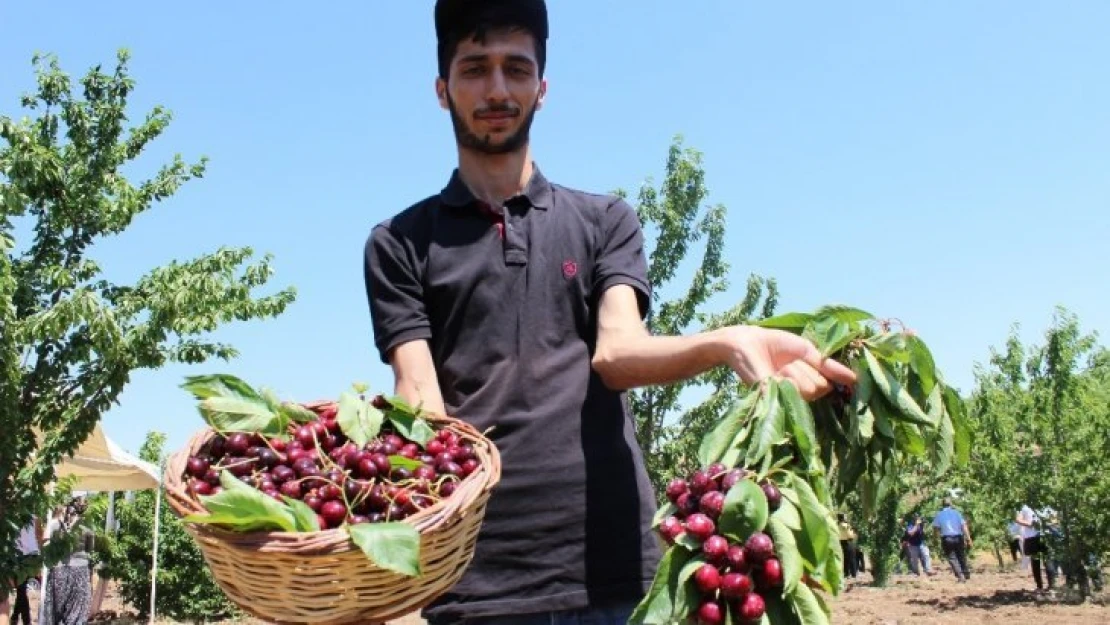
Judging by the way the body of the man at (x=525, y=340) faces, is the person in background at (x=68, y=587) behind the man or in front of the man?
behind

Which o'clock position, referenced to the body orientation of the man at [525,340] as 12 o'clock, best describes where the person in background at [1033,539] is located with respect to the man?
The person in background is roughly at 7 o'clock from the man.

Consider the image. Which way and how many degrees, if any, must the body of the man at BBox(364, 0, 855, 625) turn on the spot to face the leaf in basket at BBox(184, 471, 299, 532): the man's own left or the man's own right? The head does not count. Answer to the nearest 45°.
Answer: approximately 45° to the man's own right

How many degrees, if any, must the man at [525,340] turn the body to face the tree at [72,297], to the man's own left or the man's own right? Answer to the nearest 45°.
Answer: approximately 135° to the man's own right

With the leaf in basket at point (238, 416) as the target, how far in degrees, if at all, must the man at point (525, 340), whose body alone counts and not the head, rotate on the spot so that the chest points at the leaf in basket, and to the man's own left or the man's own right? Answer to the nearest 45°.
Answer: approximately 45° to the man's own right
